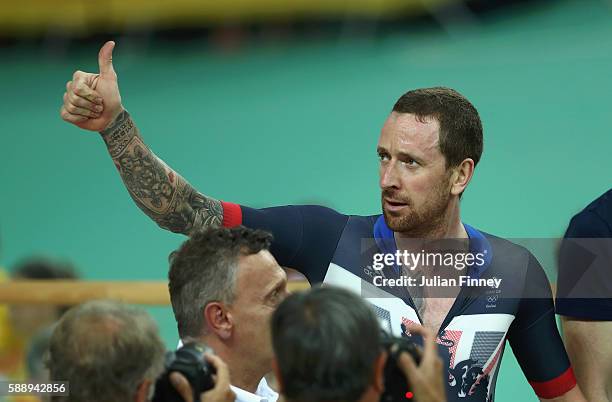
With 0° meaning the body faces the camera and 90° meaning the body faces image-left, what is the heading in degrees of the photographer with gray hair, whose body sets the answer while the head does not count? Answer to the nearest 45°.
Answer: approximately 225°

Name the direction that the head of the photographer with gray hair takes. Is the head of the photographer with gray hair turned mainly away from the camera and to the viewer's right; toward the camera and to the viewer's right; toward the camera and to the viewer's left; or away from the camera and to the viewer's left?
away from the camera and to the viewer's right
